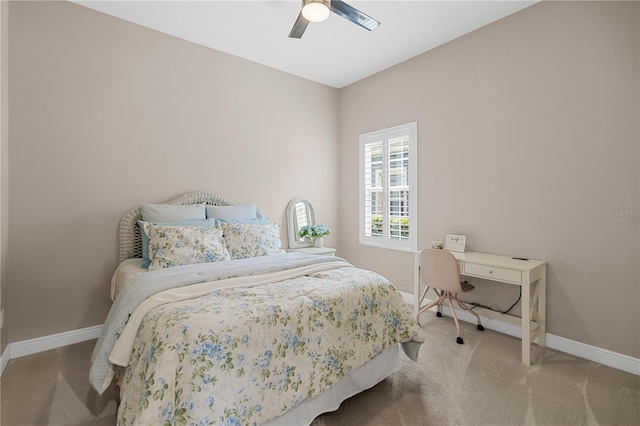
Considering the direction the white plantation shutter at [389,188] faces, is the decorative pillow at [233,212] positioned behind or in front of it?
in front

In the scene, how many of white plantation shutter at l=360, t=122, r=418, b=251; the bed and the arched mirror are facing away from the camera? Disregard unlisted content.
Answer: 0

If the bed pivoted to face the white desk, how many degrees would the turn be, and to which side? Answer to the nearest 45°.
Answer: approximately 45° to its left

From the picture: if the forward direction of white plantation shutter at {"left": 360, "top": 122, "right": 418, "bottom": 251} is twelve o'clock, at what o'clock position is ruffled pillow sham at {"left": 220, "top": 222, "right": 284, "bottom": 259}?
The ruffled pillow sham is roughly at 12 o'clock from the white plantation shutter.

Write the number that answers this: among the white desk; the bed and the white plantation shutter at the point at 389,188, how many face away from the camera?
0

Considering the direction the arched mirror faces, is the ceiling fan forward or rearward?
forward

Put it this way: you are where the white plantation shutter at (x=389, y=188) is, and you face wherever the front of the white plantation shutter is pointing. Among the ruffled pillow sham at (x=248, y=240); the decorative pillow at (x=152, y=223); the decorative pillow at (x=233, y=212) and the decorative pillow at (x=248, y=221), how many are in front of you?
4

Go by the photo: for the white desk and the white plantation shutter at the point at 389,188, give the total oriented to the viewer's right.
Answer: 0

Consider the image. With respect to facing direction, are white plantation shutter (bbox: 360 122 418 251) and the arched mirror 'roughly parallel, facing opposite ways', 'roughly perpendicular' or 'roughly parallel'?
roughly perpendicular

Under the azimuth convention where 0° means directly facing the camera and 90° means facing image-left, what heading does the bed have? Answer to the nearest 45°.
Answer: approximately 315°

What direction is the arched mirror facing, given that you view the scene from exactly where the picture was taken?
facing the viewer and to the right of the viewer

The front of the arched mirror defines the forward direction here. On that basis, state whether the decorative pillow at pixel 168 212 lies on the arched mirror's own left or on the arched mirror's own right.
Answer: on the arched mirror's own right

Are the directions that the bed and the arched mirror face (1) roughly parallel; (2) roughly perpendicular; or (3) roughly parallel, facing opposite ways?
roughly parallel

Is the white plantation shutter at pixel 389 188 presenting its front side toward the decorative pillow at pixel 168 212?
yes

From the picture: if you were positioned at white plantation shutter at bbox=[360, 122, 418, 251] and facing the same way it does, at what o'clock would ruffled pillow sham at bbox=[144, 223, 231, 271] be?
The ruffled pillow sham is roughly at 12 o'clock from the white plantation shutter.

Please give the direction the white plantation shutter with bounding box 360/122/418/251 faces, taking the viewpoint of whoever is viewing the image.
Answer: facing the viewer and to the left of the viewer

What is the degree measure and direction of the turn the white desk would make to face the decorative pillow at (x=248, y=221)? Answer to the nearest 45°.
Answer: approximately 45° to its right

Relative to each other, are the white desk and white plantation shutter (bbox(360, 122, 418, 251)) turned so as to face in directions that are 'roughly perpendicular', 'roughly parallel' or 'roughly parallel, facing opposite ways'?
roughly parallel
